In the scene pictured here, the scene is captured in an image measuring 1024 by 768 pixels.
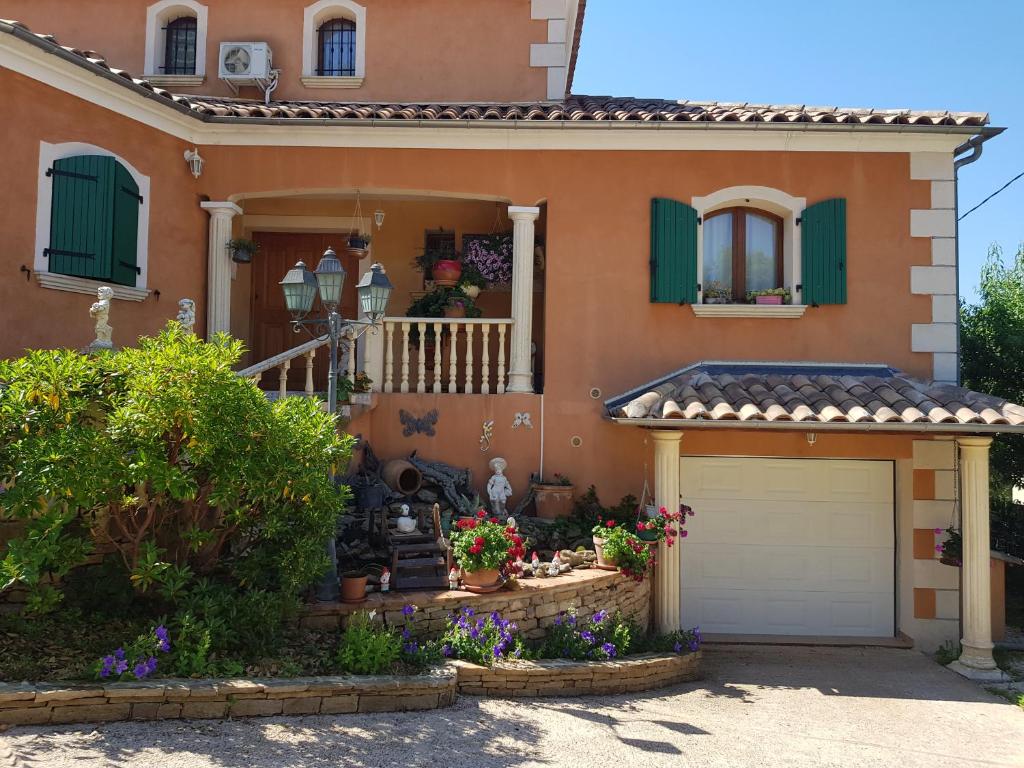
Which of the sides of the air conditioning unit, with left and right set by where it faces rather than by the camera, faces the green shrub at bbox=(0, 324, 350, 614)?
front

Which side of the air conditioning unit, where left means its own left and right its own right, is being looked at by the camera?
front

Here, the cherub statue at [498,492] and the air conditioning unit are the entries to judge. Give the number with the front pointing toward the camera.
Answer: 2

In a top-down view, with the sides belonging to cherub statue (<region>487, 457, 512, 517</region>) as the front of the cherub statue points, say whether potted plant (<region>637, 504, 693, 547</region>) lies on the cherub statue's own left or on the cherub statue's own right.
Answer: on the cherub statue's own left

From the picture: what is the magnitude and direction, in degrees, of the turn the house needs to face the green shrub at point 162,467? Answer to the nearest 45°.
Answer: approximately 45° to its right

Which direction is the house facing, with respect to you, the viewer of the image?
facing the viewer

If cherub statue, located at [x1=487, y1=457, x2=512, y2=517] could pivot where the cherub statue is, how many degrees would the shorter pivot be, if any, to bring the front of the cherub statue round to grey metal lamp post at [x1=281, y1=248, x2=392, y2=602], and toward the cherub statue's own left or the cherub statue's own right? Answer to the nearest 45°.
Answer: approximately 45° to the cherub statue's own right
